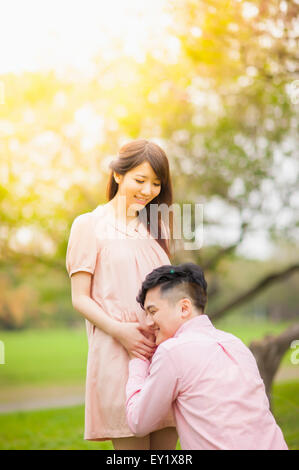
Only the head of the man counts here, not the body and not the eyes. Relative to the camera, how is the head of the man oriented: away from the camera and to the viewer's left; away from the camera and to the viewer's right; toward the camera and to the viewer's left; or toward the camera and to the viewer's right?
toward the camera and to the viewer's left

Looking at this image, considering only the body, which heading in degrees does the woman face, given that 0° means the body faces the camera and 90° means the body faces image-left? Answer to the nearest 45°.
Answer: approximately 315°

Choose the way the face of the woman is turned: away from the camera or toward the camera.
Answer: toward the camera
